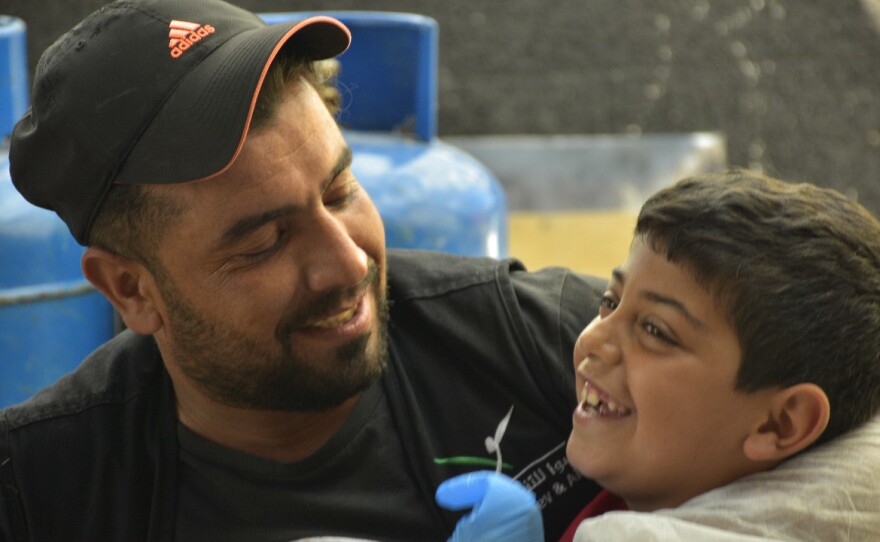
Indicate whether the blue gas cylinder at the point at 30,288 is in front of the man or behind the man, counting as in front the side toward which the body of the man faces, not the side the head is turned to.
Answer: behind

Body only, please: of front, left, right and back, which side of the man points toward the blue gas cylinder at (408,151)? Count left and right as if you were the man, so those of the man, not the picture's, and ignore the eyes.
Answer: back

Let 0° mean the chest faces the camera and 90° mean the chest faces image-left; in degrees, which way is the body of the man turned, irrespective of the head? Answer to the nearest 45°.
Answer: approximately 0°

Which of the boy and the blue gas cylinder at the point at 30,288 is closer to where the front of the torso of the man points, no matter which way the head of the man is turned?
the boy

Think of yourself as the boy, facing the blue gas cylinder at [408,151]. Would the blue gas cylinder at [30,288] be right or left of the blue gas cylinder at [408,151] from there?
left

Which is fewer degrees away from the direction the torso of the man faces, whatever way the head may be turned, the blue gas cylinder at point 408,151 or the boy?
the boy
